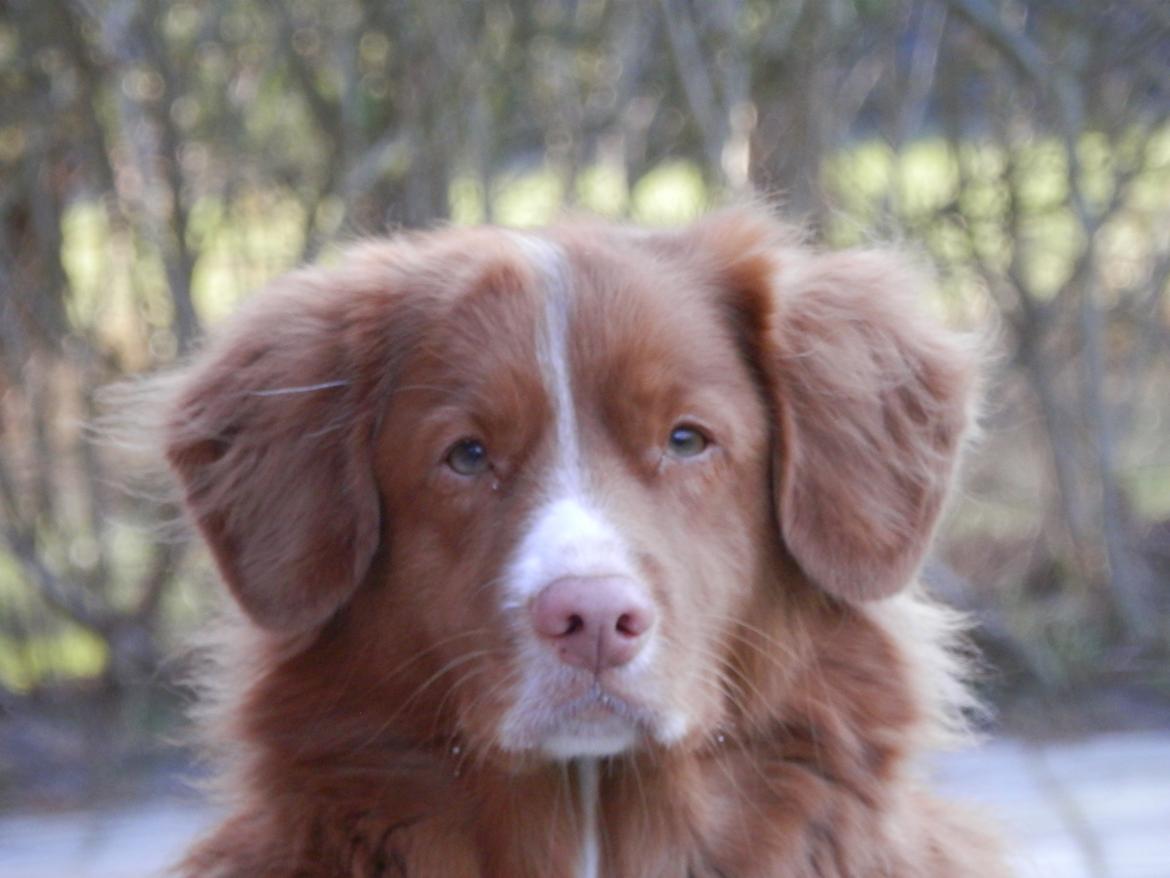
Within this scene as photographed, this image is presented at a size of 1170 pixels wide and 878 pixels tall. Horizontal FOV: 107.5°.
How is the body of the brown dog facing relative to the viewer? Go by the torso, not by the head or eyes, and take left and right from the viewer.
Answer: facing the viewer
